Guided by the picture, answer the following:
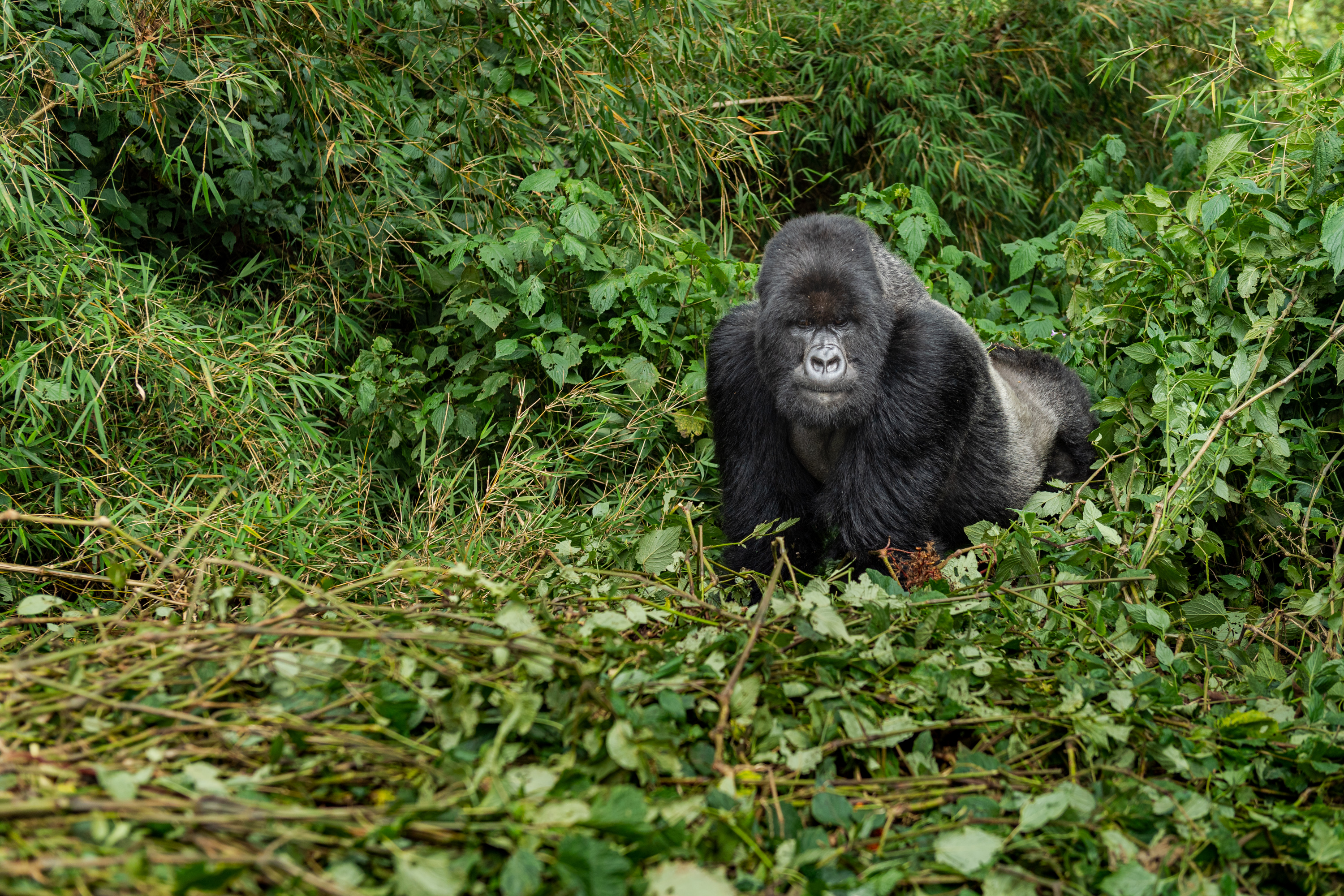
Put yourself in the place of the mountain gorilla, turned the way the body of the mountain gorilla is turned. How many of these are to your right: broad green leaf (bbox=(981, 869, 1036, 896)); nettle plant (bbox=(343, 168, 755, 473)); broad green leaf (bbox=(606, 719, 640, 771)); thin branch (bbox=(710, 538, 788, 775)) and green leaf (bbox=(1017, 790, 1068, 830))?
1

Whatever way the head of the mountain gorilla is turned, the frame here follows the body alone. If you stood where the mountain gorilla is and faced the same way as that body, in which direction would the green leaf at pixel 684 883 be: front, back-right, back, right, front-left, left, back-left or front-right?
front-left

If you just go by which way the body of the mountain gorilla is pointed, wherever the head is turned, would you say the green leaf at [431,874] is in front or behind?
in front

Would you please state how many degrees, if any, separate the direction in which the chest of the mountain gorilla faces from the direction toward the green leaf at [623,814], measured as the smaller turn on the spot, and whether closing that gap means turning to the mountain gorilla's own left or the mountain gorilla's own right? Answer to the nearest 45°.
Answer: approximately 45° to the mountain gorilla's own left

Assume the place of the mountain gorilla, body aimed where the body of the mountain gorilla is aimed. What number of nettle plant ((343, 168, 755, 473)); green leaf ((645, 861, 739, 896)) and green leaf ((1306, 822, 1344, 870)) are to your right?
1

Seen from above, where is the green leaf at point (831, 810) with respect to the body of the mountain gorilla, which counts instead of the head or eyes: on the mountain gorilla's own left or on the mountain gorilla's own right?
on the mountain gorilla's own left

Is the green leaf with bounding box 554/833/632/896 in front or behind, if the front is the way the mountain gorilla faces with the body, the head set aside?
in front

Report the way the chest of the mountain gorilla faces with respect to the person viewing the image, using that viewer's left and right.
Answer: facing the viewer and to the left of the viewer

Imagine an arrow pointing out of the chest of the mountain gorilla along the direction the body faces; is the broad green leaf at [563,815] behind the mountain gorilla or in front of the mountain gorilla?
in front

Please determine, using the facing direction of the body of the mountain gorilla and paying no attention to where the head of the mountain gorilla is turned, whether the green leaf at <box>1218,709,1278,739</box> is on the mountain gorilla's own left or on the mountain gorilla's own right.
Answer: on the mountain gorilla's own left

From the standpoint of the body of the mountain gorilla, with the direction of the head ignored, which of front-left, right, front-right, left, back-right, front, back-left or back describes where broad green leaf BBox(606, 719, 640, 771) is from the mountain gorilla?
front-left

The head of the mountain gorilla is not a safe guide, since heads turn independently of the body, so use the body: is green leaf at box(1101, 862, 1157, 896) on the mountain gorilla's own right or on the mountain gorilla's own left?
on the mountain gorilla's own left
